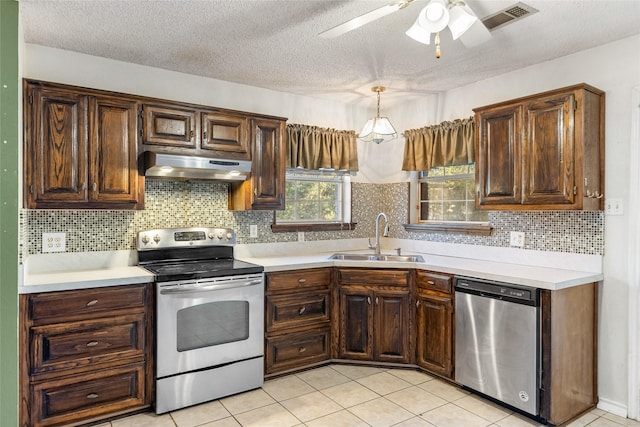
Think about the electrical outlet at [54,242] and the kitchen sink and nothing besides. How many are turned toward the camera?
2

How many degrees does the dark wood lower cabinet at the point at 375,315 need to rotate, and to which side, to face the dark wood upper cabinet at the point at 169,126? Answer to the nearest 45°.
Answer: approximately 90° to its right

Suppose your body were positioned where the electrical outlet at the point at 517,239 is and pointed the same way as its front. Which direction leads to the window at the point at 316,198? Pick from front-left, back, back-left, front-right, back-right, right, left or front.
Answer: front-right

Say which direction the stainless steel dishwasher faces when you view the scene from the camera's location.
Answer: facing the viewer and to the left of the viewer

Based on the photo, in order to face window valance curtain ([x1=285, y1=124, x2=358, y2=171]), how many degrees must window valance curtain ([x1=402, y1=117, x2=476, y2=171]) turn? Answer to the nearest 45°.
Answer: approximately 45° to its right

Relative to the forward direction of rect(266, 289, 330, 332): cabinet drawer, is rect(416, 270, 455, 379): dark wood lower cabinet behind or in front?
in front

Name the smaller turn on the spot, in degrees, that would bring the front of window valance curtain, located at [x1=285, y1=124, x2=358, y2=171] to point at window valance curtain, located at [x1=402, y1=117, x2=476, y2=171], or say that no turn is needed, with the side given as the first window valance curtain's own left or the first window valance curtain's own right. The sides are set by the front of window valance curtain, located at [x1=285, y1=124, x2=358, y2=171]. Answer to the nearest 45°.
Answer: approximately 45° to the first window valance curtain's own left

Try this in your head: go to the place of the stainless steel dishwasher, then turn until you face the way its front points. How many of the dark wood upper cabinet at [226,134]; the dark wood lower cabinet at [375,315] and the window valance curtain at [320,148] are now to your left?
0

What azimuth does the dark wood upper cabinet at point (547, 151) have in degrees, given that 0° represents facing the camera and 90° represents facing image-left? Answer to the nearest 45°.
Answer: approximately 45°

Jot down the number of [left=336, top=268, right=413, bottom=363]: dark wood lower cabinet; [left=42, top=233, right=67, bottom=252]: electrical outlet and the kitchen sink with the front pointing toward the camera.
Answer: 3

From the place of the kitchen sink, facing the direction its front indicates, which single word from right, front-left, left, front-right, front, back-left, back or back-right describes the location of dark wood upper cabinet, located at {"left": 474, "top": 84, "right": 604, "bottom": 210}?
front-left

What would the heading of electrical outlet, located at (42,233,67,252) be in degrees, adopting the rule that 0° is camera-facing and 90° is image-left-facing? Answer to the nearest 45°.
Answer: approximately 0°

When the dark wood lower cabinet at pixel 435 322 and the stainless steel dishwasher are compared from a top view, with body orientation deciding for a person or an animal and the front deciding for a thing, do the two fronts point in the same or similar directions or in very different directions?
same or similar directions

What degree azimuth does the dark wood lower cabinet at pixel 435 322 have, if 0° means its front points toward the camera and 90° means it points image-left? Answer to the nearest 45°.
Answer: approximately 45°
